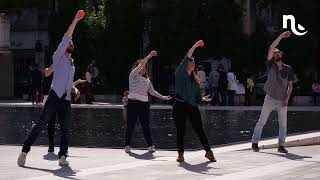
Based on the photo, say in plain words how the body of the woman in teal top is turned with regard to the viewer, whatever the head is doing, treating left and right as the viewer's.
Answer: facing the viewer and to the right of the viewer

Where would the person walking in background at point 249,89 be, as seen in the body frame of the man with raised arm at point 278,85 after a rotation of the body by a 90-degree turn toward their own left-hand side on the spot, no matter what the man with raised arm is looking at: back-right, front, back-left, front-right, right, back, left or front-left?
left

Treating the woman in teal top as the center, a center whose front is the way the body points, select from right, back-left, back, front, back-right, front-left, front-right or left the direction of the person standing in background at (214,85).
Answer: back-left

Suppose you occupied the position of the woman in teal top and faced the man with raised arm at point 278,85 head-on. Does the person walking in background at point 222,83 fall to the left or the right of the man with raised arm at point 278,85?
left

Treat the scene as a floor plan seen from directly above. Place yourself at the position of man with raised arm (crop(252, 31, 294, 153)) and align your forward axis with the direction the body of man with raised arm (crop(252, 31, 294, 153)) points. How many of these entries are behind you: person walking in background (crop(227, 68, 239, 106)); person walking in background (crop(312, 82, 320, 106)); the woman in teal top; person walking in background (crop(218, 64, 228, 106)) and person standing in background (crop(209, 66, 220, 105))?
4

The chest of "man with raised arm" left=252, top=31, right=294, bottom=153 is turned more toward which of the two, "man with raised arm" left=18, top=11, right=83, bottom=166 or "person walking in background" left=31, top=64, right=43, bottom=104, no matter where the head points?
the man with raised arm
